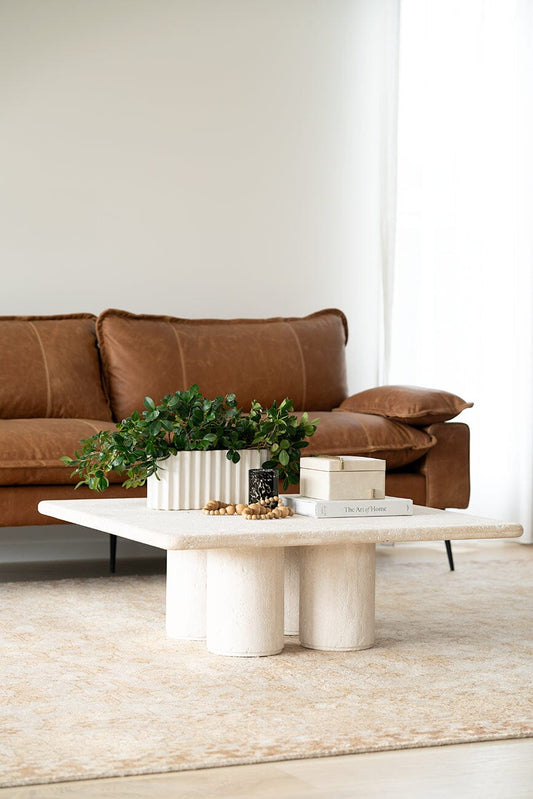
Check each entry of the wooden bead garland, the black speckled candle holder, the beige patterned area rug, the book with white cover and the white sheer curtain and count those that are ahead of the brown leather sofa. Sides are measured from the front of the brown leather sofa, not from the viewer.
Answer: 4

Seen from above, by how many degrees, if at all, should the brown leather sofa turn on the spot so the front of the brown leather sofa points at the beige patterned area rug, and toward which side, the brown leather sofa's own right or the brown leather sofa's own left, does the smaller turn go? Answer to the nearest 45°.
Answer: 0° — it already faces it

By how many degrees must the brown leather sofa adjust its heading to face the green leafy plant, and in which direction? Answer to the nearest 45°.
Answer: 0° — it already faces it

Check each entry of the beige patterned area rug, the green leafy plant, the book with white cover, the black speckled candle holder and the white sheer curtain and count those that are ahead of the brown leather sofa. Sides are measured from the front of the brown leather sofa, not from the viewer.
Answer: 4

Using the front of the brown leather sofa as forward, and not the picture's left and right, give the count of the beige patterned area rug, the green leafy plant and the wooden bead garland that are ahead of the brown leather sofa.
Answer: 3

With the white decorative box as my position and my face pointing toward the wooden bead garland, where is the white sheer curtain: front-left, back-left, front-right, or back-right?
back-right

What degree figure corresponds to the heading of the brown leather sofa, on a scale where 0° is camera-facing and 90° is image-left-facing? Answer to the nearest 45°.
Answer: approximately 0°

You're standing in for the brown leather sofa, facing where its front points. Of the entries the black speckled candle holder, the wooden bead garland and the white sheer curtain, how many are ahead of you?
2

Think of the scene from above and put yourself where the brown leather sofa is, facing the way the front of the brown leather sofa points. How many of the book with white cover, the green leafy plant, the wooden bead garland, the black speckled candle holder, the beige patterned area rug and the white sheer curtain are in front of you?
5

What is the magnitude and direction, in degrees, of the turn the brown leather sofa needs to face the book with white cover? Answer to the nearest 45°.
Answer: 0° — it already faces it

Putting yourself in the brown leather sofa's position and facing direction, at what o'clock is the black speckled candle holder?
The black speckled candle holder is roughly at 12 o'clock from the brown leather sofa.

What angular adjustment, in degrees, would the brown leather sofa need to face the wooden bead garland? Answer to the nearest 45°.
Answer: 0° — it already faces it
